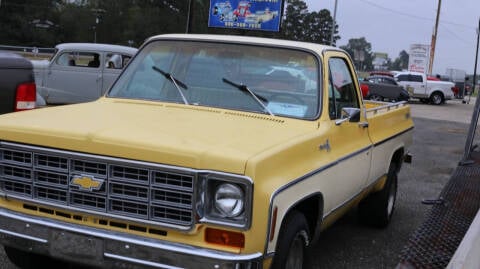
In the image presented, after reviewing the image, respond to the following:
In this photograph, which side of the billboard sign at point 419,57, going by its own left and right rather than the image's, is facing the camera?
front

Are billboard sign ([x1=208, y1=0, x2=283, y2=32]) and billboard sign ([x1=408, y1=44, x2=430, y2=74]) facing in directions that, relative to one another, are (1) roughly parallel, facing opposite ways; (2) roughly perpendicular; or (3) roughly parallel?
roughly parallel

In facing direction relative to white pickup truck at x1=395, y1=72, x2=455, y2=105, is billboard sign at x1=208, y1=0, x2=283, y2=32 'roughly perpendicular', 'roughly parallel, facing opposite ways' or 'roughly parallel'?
roughly perpendicular

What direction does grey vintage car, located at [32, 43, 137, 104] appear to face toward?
to the viewer's left

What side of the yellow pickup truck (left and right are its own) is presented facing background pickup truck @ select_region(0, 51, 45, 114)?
right

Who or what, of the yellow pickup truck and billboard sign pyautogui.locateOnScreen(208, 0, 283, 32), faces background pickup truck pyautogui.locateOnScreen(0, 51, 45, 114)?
the billboard sign

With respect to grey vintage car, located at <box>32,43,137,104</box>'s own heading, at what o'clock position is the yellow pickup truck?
The yellow pickup truck is roughly at 9 o'clock from the grey vintage car.

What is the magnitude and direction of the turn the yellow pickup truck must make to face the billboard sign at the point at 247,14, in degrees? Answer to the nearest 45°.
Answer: approximately 135° to its right

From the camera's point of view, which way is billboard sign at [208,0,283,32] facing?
toward the camera

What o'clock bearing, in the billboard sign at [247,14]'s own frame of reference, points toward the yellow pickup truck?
The yellow pickup truck is roughly at 12 o'clock from the billboard sign.

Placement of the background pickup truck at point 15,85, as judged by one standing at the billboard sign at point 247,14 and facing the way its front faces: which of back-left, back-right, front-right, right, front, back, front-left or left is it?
front
